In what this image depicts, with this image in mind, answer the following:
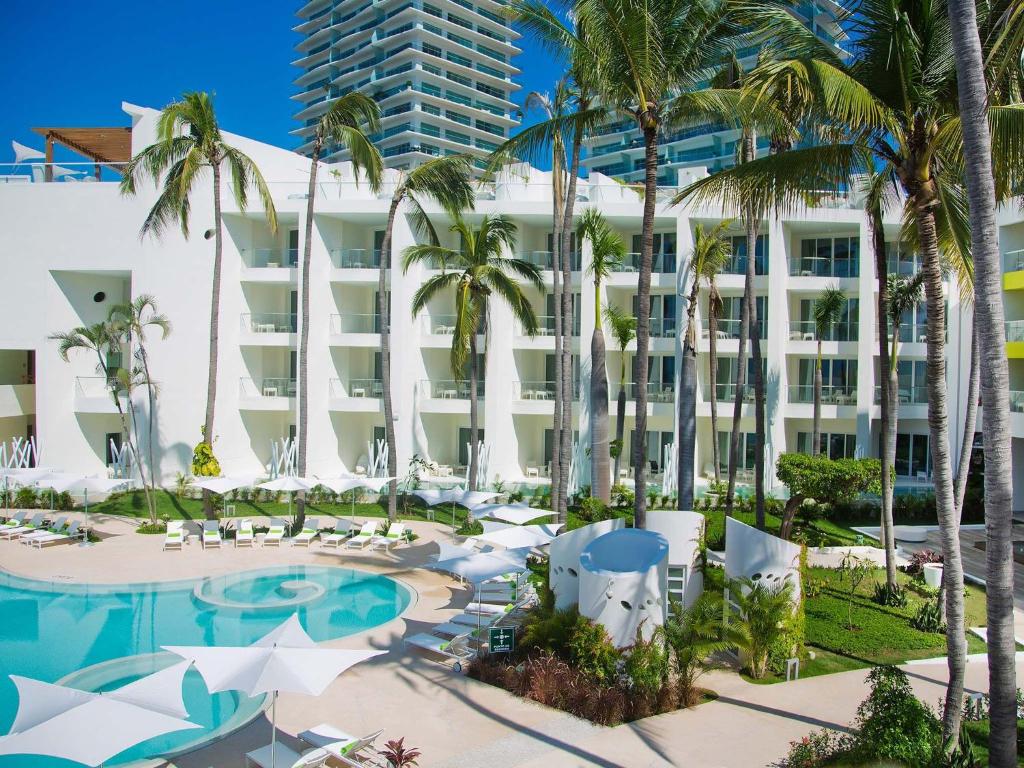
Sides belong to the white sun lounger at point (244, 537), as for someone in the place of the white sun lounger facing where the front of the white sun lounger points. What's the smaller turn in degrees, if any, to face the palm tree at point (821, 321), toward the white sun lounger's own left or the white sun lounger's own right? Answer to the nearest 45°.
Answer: approximately 90° to the white sun lounger's own left

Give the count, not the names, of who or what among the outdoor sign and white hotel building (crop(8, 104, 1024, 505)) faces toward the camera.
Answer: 2

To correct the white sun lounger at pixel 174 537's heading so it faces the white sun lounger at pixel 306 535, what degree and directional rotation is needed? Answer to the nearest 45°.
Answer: approximately 90° to its left

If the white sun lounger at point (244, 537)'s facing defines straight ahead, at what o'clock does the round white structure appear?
The round white structure is roughly at 11 o'clock from the white sun lounger.

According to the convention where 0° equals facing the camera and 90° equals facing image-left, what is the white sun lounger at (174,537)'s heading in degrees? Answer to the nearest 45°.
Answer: approximately 0°

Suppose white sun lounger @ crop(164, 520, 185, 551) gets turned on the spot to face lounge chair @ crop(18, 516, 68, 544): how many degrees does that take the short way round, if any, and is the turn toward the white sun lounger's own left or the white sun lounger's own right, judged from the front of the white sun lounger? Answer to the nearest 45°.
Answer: approximately 135° to the white sun lounger's own right

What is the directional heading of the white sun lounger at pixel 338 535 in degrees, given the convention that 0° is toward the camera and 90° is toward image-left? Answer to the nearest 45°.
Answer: approximately 45°

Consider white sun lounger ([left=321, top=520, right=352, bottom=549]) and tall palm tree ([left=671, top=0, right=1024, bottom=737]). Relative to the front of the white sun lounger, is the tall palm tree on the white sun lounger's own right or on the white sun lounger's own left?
on the white sun lounger's own left

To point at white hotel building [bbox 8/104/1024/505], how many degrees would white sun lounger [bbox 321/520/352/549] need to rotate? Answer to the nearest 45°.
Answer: approximately 135° to its right

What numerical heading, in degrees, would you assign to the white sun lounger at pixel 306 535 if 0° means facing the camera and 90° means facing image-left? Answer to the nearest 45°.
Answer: approximately 45°
